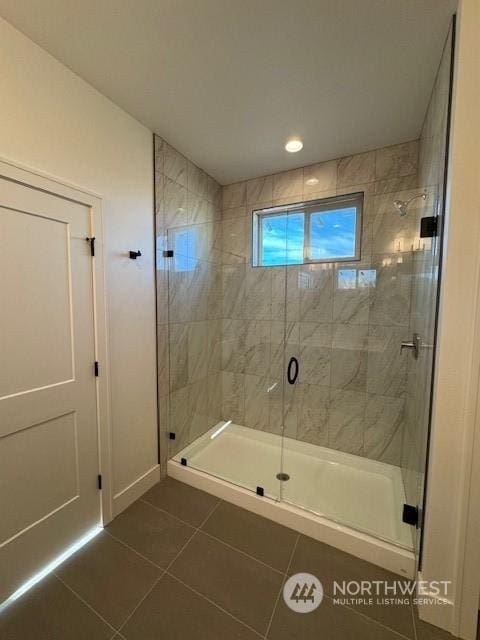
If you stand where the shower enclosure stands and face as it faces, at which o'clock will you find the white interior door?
The white interior door is roughly at 12 o'clock from the shower enclosure.

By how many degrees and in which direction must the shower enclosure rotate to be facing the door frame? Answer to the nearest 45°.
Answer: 0° — it already faces it

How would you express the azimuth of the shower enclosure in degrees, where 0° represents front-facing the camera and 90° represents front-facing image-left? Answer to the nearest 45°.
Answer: approximately 45°
